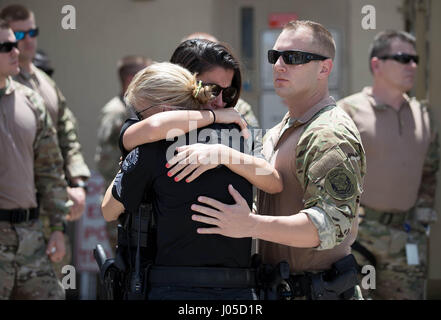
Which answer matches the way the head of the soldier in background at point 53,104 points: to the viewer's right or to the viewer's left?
to the viewer's right

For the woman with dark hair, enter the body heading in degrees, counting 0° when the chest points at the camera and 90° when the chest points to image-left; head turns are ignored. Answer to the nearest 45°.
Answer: approximately 0°

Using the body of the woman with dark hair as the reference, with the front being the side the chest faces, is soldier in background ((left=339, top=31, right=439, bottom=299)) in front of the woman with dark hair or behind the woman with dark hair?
behind

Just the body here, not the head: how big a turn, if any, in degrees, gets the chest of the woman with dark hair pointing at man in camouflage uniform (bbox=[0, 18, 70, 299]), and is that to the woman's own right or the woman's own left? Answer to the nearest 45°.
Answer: approximately 135° to the woman's own right

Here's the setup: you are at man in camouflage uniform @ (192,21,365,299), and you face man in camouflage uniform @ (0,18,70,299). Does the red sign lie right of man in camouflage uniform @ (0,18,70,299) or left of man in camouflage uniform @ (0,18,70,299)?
right

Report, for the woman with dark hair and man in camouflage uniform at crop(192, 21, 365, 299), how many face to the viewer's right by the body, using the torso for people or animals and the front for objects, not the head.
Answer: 0

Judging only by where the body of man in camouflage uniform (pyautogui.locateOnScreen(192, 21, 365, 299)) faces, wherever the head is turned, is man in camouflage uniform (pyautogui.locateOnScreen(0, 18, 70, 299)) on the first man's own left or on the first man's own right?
on the first man's own right

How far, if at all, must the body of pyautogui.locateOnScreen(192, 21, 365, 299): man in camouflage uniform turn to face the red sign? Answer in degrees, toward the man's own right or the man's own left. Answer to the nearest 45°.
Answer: approximately 135° to the man's own right

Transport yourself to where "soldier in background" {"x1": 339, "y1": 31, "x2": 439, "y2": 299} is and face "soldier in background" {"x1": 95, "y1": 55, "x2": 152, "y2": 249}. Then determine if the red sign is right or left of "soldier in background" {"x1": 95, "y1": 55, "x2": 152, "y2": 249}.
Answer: right

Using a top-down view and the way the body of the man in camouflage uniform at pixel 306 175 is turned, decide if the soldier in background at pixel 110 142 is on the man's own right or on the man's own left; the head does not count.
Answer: on the man's own right
